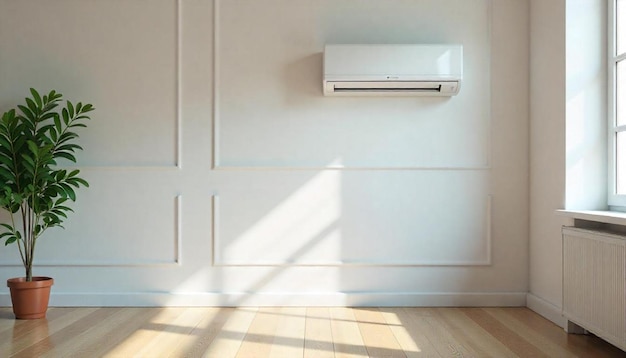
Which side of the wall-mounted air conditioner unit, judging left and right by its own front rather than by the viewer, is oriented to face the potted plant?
right

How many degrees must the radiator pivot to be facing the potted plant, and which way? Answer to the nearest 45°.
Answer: approximately 45° to its right

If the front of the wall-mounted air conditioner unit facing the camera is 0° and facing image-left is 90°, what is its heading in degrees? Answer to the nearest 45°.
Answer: approximately 0°

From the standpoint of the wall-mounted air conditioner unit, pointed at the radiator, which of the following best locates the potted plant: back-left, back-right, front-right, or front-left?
back-right

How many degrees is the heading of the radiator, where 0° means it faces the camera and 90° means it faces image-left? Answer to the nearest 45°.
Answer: approximately 45°
